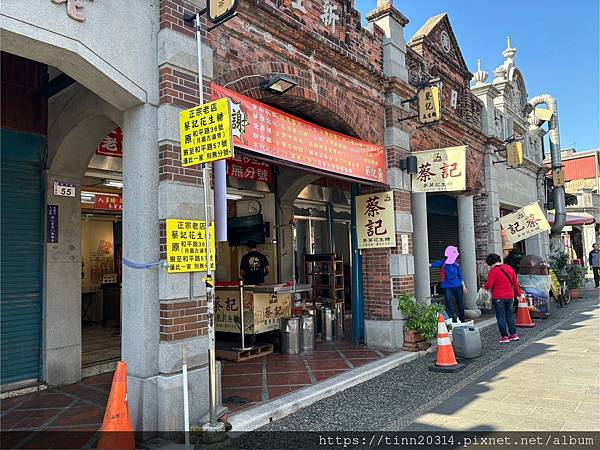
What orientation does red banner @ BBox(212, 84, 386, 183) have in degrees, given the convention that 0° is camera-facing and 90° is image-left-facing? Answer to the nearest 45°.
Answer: approximately 315°

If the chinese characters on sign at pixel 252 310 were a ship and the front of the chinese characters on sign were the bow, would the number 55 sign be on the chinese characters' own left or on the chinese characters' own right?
on the chinese characters' own right

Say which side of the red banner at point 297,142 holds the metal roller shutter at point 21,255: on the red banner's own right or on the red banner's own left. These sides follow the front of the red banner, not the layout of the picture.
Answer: on the red banner's own right

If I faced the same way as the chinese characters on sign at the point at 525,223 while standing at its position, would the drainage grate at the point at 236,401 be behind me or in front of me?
in front

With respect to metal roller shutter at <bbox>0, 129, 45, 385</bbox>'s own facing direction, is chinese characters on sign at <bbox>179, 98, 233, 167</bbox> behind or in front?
in front

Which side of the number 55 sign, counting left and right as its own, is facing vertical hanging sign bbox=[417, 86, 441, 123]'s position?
left

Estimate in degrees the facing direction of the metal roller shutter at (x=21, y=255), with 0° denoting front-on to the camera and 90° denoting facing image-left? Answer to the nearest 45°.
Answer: approximately 315°

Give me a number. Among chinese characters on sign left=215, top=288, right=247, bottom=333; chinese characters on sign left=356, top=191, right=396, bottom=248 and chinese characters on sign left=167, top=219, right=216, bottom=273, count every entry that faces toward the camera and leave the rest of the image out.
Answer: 3

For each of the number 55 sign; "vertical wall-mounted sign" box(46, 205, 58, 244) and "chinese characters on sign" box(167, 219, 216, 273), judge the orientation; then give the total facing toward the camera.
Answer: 3
